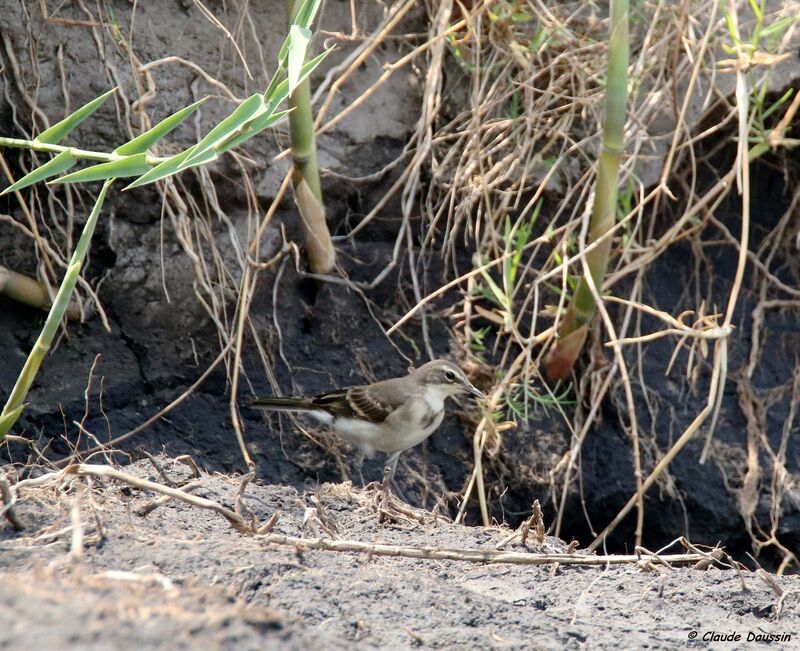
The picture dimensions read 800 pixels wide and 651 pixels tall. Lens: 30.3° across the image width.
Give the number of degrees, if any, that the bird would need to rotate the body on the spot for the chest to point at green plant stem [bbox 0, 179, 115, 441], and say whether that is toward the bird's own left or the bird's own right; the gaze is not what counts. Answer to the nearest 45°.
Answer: approximately 135° to the bird's own right

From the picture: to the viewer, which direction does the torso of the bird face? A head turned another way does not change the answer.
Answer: to the viewer's right
